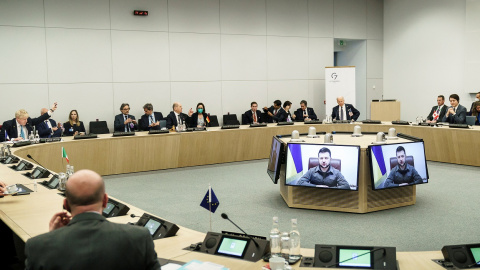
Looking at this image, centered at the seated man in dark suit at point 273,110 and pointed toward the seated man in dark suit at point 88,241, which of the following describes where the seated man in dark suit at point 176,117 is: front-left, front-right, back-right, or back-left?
front-right

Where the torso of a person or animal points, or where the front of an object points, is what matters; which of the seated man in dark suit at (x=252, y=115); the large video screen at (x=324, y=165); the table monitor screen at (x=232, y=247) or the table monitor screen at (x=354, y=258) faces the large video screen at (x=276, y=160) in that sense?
the seated man in dark suit

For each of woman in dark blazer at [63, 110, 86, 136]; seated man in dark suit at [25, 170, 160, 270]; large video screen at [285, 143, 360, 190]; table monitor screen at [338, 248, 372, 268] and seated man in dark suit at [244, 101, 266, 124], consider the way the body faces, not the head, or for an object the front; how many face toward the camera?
4

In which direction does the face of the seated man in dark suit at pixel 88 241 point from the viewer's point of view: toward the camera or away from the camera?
away from the camera

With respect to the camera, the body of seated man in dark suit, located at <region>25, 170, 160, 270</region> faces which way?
away from the camera

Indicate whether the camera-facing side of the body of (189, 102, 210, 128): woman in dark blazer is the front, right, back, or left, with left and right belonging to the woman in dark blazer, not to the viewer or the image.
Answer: front

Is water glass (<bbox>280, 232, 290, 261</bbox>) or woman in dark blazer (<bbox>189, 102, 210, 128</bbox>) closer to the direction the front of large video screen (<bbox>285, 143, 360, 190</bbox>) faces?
the water glass

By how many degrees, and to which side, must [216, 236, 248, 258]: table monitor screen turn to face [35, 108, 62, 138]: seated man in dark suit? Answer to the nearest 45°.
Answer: approximately 90° to its right

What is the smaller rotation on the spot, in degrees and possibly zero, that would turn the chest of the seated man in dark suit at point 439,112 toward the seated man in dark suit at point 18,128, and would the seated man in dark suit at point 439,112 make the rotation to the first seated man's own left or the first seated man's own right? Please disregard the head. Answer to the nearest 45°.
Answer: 0° — they already face them

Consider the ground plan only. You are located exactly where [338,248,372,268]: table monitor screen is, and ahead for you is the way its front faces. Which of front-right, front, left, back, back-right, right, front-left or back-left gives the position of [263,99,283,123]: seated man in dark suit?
back

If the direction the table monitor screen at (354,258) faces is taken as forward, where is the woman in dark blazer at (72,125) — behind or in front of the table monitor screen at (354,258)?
behind

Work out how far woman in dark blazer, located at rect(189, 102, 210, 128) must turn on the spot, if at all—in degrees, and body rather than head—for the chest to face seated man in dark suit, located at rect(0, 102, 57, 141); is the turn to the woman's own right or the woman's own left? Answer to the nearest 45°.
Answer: approximately 45° to the woman's own right

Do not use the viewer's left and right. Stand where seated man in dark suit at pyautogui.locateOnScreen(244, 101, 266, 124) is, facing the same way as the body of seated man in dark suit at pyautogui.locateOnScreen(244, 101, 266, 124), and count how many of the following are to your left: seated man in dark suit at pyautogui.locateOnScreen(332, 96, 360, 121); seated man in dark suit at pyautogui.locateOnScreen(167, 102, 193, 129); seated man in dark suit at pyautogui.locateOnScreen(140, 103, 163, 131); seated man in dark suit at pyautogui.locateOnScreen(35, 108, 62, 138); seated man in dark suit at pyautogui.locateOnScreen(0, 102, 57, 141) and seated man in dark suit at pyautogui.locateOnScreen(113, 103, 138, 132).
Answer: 1

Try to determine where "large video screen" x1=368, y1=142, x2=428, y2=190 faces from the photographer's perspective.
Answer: facing the viewer and to the right of the viewer

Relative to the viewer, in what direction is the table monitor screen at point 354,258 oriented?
toward the camera

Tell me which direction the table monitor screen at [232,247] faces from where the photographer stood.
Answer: facing the viewer and to the left of the viewer

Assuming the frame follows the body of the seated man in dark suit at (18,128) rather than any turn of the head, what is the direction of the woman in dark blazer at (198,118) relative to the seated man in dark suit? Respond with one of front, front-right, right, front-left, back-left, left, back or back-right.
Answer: front-left

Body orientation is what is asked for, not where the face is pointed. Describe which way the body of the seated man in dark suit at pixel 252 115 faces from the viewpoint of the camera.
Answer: toward the camera

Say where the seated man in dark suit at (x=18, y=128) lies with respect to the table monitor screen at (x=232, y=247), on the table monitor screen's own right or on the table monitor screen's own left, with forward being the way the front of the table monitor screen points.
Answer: on the table monitor screen's own right

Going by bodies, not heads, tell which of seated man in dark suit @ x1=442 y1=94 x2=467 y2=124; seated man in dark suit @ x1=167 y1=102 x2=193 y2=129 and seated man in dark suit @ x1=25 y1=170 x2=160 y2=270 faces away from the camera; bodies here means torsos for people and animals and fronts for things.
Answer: seated man in dark suit @ x1=25 y1=170 x2=160 y2=270
